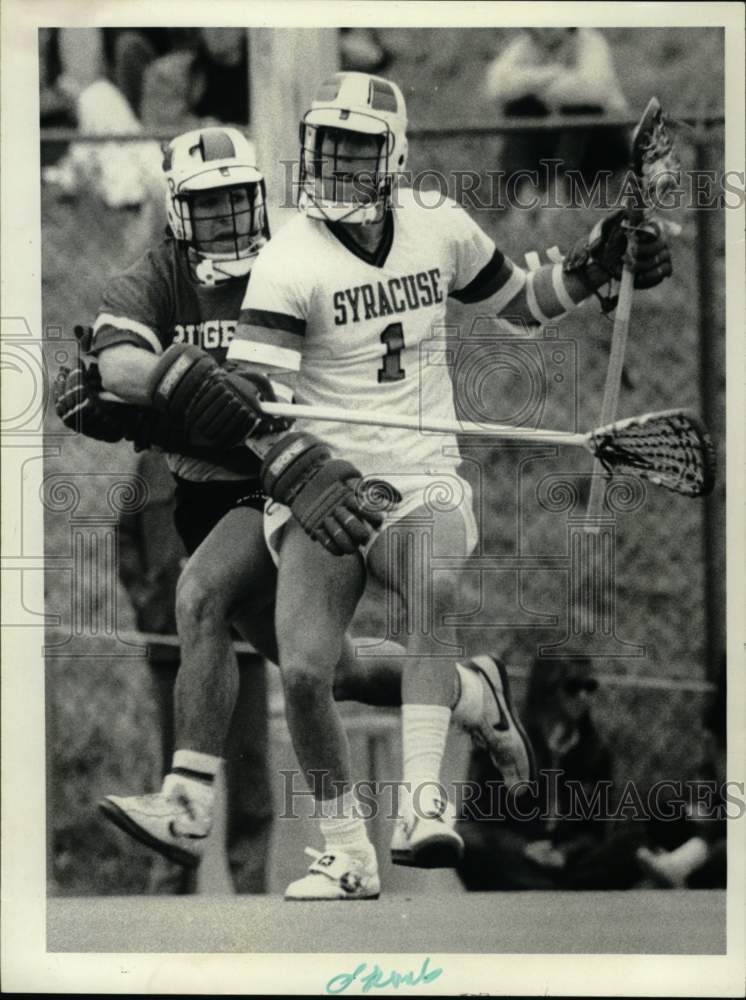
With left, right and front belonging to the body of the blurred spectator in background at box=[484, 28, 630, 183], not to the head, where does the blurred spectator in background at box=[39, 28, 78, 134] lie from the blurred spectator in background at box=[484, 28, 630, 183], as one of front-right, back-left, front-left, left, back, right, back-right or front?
right

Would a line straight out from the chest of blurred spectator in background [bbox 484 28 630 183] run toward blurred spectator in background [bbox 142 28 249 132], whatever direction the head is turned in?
no

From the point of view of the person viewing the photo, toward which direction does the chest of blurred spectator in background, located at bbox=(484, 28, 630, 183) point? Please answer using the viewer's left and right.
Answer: facing the viewer
